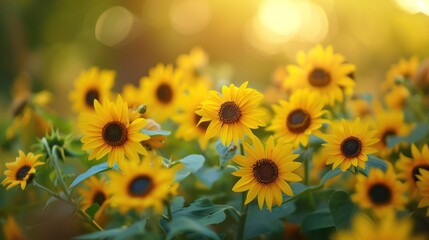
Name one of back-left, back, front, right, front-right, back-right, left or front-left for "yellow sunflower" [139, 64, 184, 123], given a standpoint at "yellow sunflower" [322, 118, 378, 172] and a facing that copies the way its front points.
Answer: back-right

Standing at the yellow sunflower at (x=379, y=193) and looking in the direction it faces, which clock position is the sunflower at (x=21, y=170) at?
The sunflower is roughly at 3 o'clock from the yellow sunflower.

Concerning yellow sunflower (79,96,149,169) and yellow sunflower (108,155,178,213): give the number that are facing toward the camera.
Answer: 2

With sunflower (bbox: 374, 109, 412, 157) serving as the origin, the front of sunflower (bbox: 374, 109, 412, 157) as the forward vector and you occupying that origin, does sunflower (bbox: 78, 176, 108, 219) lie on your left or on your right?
on your right
